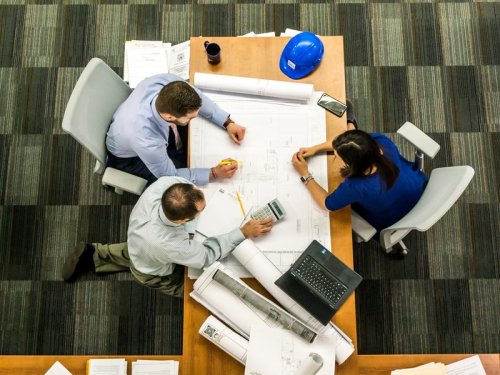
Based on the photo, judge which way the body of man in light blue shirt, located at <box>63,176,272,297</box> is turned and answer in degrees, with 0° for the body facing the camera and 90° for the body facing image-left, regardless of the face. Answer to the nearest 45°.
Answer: approximately 270°

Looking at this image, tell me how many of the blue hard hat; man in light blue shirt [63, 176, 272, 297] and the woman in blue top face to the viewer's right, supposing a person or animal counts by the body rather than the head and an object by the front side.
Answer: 1

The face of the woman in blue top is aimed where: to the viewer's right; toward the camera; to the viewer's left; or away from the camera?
to the viewer's left

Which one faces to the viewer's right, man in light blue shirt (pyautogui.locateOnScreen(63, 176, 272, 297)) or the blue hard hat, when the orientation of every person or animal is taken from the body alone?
the man in light blue shirt

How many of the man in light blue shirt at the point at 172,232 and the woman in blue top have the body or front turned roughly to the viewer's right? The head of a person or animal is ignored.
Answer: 1

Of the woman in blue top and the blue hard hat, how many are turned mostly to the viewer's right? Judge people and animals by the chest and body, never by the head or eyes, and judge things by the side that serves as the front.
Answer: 0

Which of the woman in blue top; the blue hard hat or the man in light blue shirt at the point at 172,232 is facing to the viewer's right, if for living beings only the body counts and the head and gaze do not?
the man in light blue shirt

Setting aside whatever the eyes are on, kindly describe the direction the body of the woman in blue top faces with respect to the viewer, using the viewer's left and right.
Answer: facing away from the viewer and to the left of the viewer

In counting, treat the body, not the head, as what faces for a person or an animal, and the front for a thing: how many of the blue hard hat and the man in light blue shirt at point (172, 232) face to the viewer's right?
1
